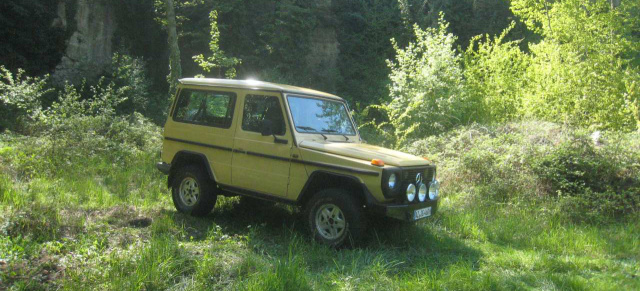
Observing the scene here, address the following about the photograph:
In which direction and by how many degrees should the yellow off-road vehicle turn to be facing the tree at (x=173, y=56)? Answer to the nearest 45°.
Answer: approximately 180°

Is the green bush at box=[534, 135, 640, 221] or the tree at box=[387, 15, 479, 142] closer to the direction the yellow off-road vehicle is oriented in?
the green bush

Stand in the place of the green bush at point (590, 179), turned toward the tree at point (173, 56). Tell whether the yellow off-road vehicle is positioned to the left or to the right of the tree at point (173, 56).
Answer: left

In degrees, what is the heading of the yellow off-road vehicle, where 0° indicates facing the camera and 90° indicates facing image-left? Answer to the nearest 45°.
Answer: approximately 315°

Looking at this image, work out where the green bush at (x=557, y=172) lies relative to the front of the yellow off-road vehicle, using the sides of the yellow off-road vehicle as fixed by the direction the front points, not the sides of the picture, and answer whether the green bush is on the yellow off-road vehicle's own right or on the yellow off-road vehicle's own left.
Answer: on the yellow off-road vehicle's own left

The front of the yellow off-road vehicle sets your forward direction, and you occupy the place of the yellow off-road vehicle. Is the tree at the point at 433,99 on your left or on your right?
on your left

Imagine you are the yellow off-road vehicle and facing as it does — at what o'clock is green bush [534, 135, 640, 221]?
The green bush is roughly at 10 o'clock from the yellow off-road vehicle.

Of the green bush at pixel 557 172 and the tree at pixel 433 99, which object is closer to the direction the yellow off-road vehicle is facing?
the green bush
